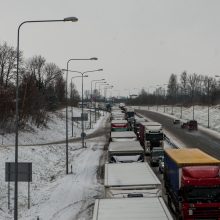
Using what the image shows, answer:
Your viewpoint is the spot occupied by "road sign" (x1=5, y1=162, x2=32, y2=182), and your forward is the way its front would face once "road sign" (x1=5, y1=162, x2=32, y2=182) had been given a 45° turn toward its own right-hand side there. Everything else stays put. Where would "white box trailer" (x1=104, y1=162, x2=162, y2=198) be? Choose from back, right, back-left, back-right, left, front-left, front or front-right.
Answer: right

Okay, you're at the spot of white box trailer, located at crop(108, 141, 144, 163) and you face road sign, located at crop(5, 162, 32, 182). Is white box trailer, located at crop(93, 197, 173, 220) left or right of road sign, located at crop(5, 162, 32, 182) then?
left

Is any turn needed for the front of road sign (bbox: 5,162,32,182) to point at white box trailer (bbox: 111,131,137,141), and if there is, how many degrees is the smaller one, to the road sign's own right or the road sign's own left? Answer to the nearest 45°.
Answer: approximately 45° to the road sign's own right

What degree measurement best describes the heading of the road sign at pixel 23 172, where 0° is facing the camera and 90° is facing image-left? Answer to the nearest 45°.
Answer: approximately 180°

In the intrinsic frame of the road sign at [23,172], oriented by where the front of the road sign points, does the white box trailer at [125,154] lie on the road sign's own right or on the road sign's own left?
on the road sign's own right
